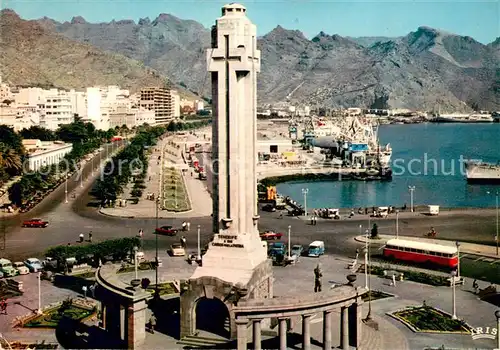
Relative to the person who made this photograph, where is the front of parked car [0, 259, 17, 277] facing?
facing the viewer and to the right of the viewer

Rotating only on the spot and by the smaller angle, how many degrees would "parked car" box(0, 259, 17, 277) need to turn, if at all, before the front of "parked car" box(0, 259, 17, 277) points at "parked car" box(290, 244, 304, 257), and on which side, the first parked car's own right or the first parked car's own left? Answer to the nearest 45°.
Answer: approximately 45° to the first parked car's own left

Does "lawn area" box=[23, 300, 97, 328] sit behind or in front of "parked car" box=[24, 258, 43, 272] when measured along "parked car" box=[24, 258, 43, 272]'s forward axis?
in front

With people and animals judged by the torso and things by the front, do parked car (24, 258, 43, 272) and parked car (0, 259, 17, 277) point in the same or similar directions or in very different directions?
same or similar directions

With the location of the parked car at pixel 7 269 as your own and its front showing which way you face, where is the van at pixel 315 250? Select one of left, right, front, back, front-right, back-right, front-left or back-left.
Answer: front-left

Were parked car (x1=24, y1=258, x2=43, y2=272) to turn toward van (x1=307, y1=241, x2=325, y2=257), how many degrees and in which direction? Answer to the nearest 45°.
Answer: approximately 45° to its left

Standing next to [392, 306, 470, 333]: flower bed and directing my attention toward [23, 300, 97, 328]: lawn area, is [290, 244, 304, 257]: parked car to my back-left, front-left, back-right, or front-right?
front-right

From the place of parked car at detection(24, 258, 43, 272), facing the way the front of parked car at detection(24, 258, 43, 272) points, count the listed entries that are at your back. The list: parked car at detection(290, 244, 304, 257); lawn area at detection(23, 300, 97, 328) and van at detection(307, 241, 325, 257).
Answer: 0

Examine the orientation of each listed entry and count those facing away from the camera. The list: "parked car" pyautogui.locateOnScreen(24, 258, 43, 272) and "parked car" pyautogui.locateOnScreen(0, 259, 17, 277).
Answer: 0

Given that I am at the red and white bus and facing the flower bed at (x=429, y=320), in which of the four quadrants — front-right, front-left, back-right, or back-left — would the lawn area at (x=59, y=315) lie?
front-right
